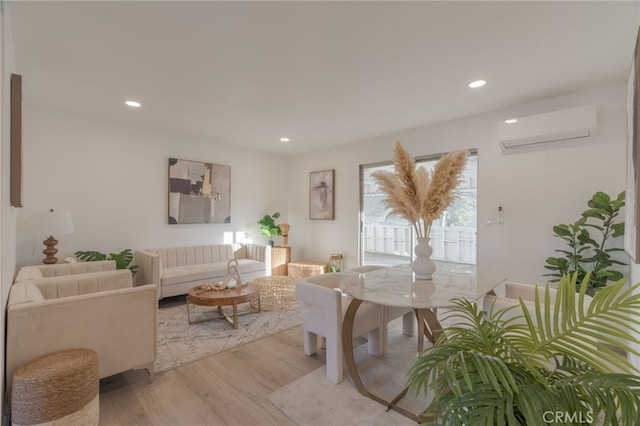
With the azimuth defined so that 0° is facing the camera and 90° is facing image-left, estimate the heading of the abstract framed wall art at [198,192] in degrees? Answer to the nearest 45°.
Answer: approximately 315°

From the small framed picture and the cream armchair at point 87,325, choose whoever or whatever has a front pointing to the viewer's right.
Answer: the cream armchair

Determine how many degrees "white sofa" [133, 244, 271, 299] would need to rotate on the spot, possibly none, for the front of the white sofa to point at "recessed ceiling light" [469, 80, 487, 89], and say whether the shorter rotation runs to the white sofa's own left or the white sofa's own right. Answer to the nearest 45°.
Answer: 0° — it already faces it

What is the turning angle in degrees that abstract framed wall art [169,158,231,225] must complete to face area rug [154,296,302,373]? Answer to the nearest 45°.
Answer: approximately 45° to its right

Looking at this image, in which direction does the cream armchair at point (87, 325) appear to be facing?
to the viewer's right

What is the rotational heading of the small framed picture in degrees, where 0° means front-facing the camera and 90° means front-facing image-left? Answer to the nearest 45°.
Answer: approximately 45°

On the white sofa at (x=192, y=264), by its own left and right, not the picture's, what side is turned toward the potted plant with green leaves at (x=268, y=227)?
left

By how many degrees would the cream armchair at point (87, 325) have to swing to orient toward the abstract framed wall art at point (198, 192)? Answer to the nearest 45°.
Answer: approximately 45° to its left

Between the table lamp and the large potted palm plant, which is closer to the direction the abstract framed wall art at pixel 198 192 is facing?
the large potted palm plant
